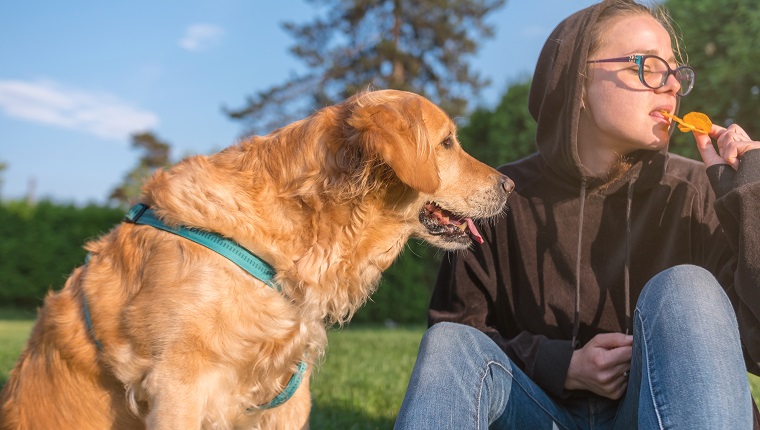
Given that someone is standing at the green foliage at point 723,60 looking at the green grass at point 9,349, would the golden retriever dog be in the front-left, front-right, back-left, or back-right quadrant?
front-left

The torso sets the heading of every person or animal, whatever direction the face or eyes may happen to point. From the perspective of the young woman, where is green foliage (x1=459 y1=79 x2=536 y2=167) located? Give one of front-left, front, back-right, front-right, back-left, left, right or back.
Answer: back

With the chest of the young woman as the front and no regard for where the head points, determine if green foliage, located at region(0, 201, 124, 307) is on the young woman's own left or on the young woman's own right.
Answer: on the young woman's own right

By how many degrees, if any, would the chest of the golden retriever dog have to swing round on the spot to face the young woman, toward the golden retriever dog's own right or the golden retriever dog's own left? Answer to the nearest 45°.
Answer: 0° — it already faces them

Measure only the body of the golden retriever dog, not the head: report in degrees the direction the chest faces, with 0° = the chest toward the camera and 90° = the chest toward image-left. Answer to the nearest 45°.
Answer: approximately 270°

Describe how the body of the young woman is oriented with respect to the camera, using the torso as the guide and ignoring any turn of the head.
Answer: toward the camera

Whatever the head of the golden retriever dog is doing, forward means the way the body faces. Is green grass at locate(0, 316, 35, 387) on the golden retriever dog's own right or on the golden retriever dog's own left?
on the golden retriever dog's own left

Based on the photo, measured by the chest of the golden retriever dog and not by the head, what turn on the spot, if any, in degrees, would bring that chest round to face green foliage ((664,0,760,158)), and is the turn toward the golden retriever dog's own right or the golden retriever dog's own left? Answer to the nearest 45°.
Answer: approximately 45° to the golden retriever dog's own left

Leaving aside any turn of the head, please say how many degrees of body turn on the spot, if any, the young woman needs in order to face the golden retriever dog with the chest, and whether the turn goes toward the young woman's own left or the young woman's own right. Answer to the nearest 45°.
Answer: approximately 45° to the young woman's own right

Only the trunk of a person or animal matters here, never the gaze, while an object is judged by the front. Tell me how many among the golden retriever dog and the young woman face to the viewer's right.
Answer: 1

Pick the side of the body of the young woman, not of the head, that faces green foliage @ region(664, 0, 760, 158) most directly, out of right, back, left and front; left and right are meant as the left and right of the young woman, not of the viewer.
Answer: back
